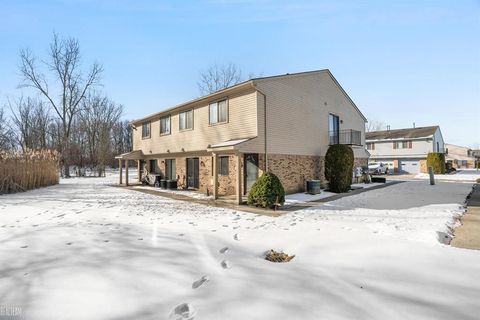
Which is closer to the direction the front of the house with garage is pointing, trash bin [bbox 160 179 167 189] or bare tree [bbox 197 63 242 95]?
the trash bin

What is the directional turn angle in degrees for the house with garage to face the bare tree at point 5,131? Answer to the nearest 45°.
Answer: approximately 45° to its right

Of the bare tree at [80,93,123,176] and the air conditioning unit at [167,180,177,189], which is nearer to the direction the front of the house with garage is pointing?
the air conditioning unit

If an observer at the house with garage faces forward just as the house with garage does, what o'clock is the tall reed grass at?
The tall reed grass is roughly at 1 o'clock from the house with garage.

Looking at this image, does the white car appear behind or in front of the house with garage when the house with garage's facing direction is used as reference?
in front

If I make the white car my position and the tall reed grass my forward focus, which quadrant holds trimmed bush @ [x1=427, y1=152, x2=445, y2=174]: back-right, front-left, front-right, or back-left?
back-left

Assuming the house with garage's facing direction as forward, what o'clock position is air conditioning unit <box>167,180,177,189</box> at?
The air conditioning unit is roughly at 1 o'clock from the house with garage.

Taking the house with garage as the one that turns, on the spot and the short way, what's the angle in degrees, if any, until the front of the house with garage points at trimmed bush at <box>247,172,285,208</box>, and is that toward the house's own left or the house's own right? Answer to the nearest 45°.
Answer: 0° — it already faces it

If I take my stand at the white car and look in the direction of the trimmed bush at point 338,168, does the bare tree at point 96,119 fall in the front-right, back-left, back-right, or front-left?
front-right

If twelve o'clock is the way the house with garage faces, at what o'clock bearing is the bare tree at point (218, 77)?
The bare tree is roughly at 2 o'clock from the house with garage.

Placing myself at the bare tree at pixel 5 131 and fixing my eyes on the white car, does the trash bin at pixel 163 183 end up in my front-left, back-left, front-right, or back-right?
front-right

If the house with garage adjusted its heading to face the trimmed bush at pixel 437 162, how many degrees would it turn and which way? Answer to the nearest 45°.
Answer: approximately 45° to its left

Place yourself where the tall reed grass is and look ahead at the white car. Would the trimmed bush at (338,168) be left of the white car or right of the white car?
right

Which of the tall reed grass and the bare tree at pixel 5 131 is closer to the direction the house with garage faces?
the tall reed grass

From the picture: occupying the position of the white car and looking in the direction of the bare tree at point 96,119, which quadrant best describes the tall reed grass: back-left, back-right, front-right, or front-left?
front-left

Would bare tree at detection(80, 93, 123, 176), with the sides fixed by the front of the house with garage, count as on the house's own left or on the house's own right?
on the house's own right

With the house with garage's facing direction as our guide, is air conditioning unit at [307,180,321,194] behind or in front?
in front

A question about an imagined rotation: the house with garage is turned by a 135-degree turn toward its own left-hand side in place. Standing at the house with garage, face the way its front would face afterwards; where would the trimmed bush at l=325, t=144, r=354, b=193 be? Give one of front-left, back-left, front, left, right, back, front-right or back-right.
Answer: back-right
